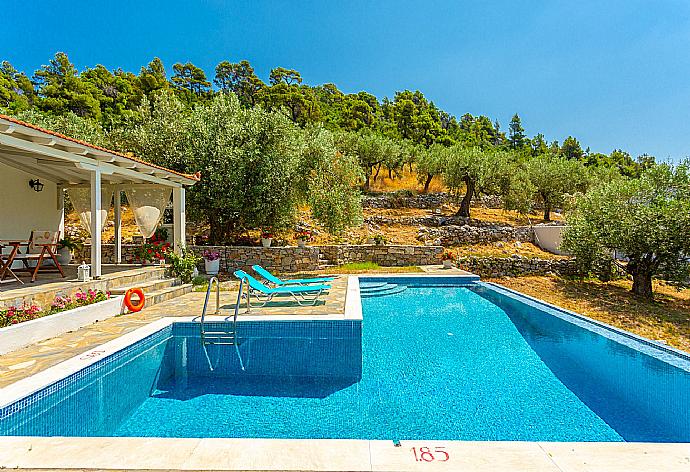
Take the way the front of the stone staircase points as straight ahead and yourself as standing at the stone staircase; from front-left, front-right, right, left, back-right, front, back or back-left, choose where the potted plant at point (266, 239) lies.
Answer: left

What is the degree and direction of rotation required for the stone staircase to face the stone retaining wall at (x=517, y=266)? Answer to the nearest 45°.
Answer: approximately 45° to its left

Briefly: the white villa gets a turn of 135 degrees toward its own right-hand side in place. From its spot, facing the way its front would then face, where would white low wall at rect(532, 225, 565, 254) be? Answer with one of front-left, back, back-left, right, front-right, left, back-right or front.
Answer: back

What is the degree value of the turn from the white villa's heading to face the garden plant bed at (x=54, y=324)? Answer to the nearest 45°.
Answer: approximately 45° to its right

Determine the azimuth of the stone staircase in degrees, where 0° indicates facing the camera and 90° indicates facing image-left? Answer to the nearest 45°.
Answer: approximately 315°

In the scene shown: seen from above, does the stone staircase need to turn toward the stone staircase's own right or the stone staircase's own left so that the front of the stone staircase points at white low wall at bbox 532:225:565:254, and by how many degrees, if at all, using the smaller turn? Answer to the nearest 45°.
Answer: approximately 45° to the stone staircase's own left

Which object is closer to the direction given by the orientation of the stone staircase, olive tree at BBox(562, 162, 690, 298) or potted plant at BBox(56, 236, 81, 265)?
the olive tree

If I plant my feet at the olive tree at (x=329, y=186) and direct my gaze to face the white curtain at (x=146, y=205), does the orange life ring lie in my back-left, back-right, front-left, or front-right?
front-left

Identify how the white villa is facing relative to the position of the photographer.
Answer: facing the viewer and to the right of the viewer

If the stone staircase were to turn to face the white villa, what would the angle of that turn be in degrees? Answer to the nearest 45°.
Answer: approximately 180°

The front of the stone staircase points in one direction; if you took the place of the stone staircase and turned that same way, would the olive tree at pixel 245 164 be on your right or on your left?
on your left

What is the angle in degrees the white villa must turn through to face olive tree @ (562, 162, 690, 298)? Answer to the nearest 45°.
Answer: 0° — it already faces it

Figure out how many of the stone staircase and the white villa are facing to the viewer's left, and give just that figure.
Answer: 0

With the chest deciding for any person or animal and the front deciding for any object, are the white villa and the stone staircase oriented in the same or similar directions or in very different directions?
same or similar directions

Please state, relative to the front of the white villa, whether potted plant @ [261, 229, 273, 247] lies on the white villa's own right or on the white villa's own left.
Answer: on the white villa's own left

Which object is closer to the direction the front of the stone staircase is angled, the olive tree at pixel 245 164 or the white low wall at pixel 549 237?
the white low wall

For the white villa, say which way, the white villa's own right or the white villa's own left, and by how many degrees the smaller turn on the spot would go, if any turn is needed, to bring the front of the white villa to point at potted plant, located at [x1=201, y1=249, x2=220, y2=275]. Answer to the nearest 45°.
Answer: approximately 45° to the white villa's own left
